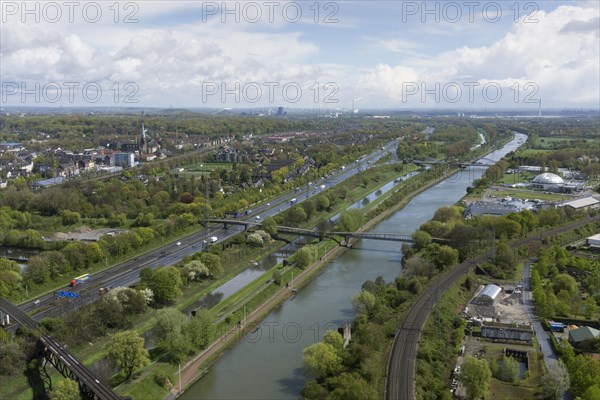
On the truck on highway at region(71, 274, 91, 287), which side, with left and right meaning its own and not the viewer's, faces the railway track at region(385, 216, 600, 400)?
left

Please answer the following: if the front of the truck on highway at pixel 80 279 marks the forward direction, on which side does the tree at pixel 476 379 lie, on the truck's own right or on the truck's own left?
on the truck's own left

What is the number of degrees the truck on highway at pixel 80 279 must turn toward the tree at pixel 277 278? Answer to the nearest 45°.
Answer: approximately 135° to its left

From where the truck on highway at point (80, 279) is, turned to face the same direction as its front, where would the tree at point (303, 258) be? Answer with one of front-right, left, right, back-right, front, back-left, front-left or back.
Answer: back-left

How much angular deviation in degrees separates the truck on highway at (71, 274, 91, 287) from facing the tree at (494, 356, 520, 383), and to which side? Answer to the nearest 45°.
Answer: approximately 90° to its left

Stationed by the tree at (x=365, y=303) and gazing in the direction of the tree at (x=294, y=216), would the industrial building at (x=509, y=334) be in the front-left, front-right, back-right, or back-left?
back-right

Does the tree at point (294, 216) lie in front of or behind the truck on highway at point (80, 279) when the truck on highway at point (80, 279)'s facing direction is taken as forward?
behind

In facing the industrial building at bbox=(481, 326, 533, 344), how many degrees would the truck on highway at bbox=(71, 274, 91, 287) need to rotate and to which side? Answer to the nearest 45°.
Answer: approximately 90° to its left

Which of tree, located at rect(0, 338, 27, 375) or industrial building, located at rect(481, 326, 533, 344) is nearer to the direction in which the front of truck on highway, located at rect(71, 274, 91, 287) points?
the tree

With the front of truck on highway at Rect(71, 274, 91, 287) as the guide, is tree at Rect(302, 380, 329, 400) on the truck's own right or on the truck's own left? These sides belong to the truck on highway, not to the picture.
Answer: on the truck's own left

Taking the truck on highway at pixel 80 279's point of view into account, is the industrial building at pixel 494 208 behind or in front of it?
behind

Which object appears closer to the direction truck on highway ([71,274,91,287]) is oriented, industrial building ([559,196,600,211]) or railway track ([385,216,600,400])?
the railway track

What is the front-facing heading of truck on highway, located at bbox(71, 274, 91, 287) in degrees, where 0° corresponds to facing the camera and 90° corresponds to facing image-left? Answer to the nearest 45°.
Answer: approximately 45°
